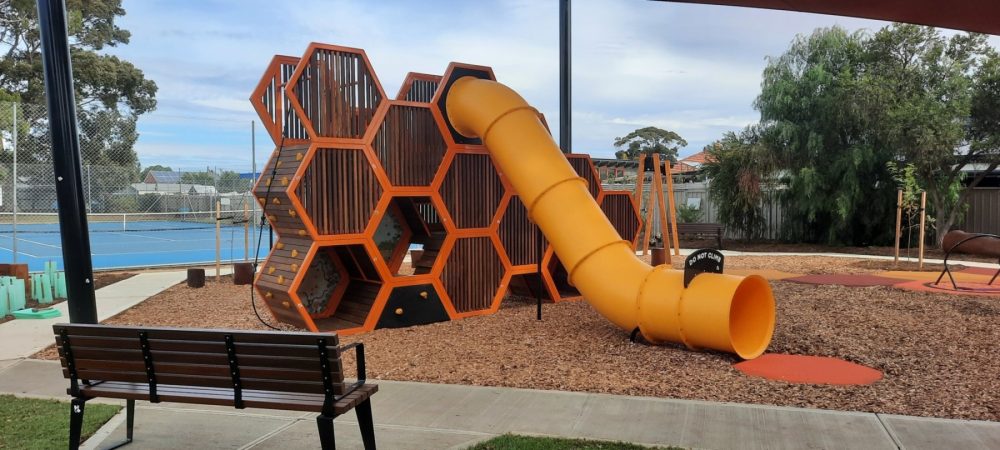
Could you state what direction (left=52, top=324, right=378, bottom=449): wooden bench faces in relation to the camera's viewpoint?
facing away from the viewer and to the right of the viewer

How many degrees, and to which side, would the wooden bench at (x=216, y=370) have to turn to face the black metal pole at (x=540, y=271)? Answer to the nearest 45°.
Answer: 0° — it already faces it

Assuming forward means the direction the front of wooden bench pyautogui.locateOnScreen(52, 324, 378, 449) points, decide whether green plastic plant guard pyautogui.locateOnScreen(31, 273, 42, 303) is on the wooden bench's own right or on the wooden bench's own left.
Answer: on the wooden bench's own left

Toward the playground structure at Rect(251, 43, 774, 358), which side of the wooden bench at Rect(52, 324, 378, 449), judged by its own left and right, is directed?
front
